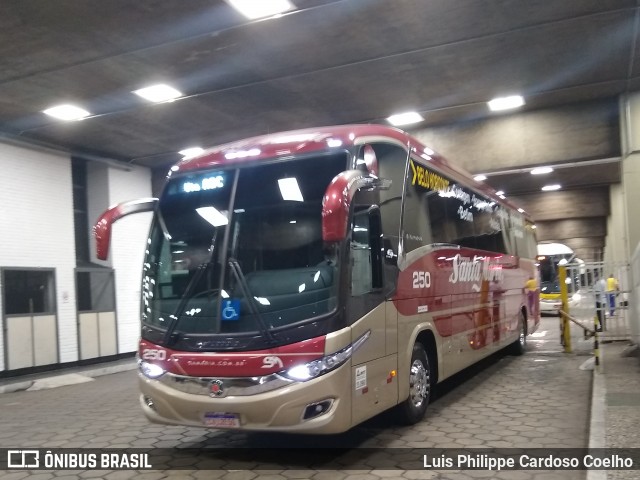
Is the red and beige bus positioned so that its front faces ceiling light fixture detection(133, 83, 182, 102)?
no

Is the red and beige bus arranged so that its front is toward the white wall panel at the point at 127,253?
no

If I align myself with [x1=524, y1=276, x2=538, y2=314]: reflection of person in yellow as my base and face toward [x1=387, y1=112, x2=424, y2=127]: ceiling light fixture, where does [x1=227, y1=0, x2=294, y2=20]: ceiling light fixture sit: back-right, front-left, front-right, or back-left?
front-left

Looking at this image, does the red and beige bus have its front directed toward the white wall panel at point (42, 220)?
no

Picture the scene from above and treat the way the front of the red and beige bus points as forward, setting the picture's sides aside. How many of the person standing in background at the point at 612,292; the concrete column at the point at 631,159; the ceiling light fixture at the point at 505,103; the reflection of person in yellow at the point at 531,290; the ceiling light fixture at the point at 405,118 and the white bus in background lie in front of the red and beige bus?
0

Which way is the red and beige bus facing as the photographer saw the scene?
facing the viewer and to the left of the viewer

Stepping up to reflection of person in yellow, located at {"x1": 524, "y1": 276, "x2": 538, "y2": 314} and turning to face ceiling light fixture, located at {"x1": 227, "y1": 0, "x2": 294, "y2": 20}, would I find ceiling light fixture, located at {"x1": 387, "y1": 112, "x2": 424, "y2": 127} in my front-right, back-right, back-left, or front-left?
front-right

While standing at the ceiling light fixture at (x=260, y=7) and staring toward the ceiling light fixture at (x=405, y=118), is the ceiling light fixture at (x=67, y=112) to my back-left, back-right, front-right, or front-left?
front-left

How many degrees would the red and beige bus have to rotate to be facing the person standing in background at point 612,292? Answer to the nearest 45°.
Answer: approximately 180°

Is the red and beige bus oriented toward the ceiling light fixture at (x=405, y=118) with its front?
no

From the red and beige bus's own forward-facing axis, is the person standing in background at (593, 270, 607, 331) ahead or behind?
behind

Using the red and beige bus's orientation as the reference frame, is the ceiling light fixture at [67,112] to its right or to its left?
on its right
